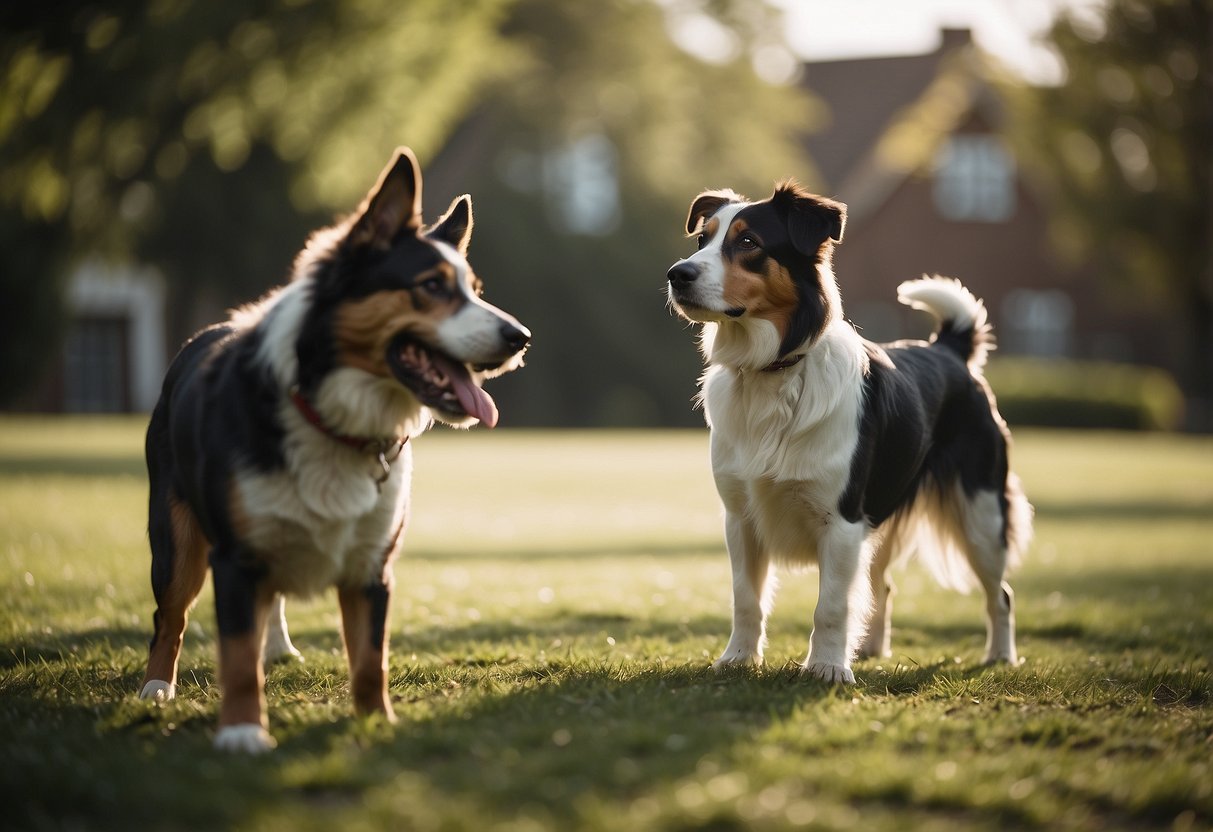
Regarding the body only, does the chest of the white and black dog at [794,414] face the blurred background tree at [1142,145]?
no

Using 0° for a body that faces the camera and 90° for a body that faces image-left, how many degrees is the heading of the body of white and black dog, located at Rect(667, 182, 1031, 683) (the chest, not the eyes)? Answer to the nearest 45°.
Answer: approximately 45°

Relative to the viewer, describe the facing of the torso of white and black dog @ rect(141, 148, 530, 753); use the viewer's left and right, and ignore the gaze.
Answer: facing the viewer and to the right of the viewer

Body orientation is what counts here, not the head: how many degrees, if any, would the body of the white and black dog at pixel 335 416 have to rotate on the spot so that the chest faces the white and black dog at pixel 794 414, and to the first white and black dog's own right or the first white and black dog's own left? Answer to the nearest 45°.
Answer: approximately 90° to the first white and black dog's own left

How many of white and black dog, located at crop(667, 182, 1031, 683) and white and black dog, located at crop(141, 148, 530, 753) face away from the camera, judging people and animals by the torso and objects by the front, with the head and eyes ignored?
0

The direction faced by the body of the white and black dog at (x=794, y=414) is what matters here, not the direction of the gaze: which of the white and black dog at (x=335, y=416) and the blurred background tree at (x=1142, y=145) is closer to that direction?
the white and black dog

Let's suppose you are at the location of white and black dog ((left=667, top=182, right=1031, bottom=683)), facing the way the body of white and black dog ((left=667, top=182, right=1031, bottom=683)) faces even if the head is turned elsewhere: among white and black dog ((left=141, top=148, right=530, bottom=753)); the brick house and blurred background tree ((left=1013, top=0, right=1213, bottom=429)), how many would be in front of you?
1

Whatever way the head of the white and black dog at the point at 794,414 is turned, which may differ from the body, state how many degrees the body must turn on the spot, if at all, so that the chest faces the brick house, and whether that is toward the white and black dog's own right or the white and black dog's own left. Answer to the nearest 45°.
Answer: approximately 135° to the white and black dog's own right

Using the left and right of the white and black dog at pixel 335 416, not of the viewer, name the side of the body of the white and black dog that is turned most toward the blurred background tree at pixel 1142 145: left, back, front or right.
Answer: left

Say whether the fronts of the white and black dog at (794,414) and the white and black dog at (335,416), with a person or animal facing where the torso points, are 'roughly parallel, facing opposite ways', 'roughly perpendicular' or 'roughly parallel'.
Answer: roughly perpendicular

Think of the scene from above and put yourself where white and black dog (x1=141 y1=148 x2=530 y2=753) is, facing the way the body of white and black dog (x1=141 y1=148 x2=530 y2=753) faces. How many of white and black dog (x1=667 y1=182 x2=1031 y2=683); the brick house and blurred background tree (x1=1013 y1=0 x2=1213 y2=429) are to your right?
0

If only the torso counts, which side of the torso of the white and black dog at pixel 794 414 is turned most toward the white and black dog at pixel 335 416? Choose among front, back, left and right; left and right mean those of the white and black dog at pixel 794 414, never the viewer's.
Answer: front
